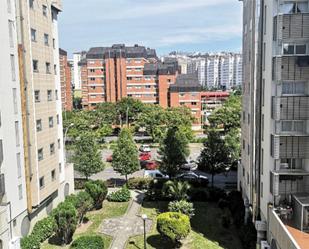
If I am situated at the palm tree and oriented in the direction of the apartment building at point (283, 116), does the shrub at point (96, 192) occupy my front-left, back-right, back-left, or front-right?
back-right
